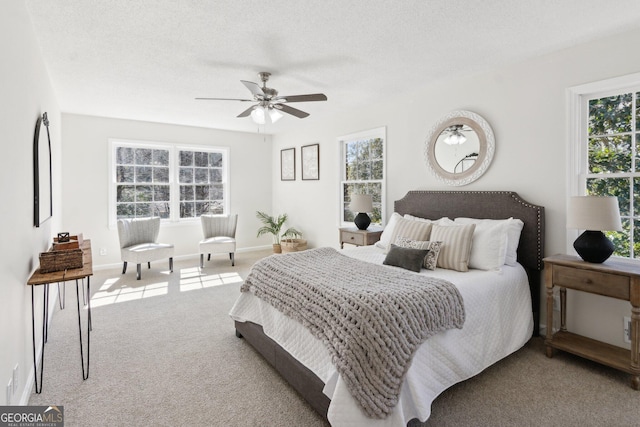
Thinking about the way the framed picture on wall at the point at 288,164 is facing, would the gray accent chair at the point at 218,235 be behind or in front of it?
in front

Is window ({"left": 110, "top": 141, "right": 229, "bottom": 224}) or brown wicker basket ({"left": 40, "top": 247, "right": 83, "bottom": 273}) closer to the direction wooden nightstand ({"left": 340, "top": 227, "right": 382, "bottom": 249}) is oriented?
the brown wicker basket

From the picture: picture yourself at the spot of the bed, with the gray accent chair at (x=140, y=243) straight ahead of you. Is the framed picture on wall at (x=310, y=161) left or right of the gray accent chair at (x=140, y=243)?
right

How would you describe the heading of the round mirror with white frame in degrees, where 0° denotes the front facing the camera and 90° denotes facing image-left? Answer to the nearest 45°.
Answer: approximately 45°

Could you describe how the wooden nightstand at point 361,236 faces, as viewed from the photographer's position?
facing the viewer and to the left of the viewer

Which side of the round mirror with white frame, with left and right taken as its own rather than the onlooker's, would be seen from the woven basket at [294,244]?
right

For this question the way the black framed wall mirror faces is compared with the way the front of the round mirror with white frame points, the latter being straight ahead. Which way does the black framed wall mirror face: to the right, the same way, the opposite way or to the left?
the opposite way

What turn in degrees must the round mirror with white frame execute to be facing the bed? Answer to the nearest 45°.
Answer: approximately 45° to its left

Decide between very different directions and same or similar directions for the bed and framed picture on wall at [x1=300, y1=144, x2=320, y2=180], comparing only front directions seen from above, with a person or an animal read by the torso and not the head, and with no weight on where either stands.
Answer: same or similar directions

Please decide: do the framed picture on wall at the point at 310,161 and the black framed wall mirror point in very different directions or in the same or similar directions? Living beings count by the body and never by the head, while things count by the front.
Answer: very different directions
